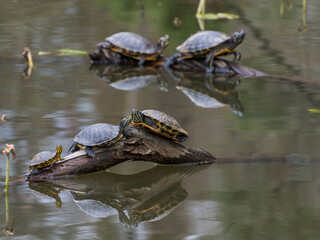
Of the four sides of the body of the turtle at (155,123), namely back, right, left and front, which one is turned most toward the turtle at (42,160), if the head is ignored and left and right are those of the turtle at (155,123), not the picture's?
front

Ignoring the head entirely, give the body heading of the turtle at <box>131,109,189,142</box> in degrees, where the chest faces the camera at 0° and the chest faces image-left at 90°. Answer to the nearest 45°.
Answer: approximately 90°

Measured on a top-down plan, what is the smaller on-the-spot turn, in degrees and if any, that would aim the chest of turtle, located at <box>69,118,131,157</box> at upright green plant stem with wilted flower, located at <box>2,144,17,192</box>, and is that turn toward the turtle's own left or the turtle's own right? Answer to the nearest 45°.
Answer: approximately 135° to the turtle's own right

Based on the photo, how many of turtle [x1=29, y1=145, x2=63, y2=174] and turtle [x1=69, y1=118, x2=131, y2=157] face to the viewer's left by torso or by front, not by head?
0

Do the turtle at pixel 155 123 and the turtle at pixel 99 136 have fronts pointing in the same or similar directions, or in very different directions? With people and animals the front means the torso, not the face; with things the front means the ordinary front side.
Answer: very different directions

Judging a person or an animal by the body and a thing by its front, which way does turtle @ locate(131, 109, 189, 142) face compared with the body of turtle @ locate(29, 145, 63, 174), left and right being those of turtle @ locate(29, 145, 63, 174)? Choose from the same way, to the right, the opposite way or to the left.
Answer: the opposite way

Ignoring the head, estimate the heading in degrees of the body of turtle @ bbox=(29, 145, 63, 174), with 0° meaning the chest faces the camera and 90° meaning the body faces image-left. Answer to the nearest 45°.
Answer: approximately 270°

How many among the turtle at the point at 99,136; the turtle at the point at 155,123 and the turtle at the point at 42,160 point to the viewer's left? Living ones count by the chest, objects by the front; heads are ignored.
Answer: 1

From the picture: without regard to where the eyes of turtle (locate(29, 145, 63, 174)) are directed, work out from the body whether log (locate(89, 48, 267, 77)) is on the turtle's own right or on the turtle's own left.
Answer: on the turtle's own left

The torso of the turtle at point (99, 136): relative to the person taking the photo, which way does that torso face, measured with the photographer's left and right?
facing to the right of the viewer

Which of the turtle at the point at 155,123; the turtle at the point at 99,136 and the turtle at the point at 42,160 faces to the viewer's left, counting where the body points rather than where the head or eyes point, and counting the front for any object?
the turtle at the point at 155,123

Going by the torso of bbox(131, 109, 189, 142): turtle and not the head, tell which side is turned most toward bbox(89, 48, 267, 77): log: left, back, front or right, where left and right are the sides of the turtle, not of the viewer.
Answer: right
